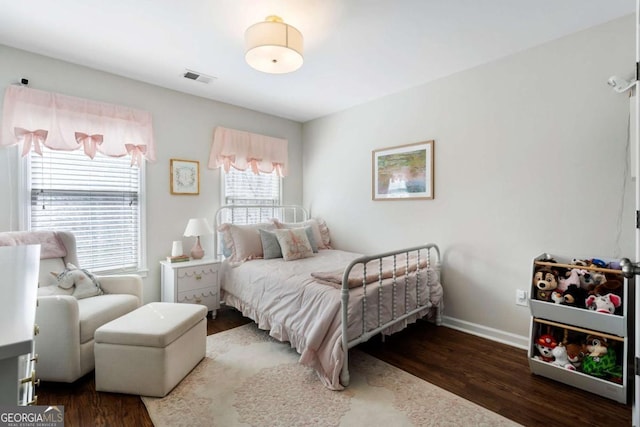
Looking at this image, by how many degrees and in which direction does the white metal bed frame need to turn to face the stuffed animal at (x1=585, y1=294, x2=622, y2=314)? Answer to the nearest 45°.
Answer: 0° — it already faces it

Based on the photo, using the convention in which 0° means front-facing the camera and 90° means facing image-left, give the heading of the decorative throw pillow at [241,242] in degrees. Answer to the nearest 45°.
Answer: approximately 315°

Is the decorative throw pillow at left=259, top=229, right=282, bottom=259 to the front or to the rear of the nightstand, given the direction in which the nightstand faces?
to the front

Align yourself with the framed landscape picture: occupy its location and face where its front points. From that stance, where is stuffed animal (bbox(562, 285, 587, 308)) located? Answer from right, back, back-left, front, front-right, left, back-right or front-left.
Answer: left

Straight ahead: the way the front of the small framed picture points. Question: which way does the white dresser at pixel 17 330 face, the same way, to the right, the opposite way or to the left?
to the left

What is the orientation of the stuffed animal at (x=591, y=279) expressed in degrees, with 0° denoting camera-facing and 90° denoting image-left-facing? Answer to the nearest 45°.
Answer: approximately 45°

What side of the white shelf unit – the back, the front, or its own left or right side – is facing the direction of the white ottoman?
front

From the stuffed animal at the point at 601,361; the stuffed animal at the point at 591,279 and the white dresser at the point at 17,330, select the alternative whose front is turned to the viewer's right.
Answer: the white dresser

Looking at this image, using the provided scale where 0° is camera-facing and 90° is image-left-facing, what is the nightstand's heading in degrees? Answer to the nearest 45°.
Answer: approximately 315°

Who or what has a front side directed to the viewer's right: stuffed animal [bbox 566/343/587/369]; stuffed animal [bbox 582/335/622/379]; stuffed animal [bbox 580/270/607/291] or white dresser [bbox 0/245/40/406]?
the white dresser

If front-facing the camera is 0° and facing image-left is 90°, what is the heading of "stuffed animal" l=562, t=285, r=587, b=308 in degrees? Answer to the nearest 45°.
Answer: approximately 45°

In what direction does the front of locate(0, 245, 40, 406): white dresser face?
to the viewer's right
